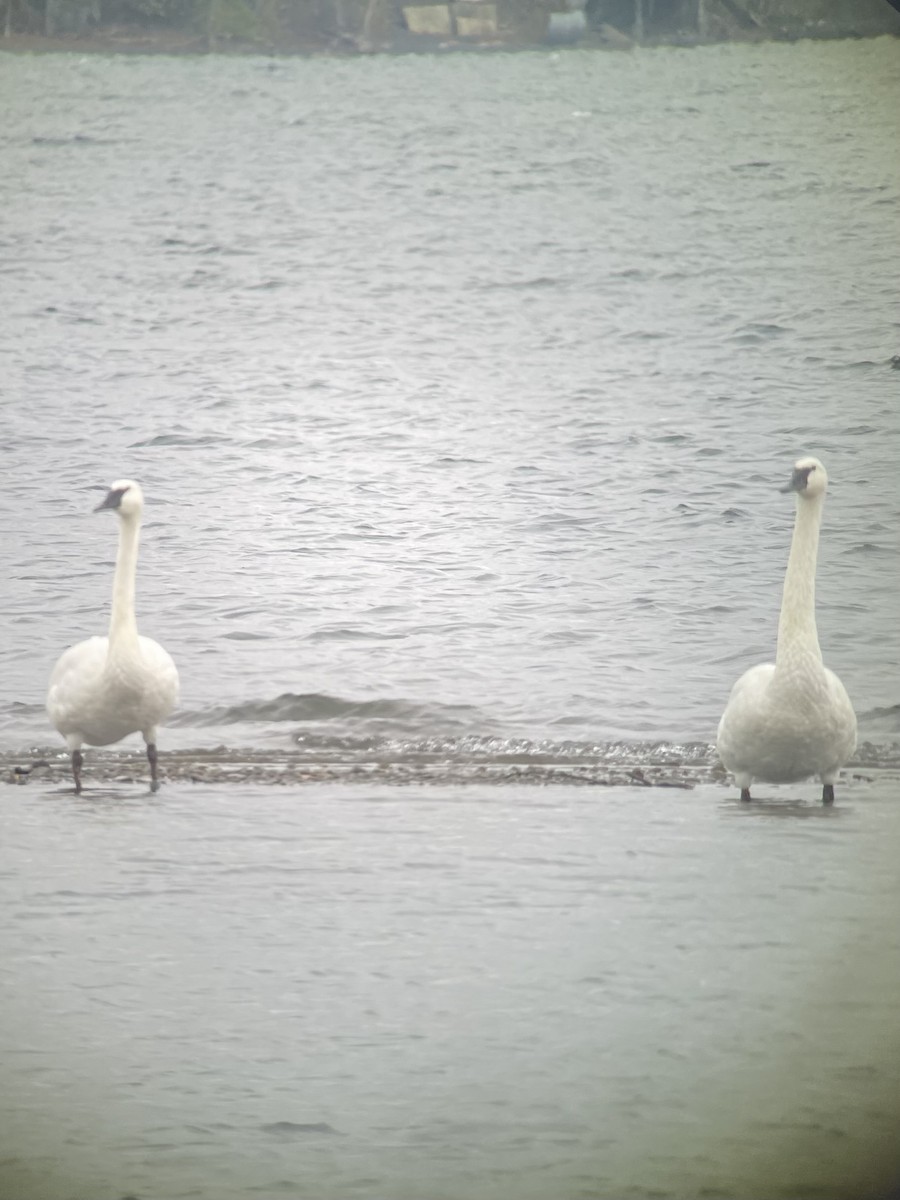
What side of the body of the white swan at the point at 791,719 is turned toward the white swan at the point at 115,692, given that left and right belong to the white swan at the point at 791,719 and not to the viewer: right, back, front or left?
right

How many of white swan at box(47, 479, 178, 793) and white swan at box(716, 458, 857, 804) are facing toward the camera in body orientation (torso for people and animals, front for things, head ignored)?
2

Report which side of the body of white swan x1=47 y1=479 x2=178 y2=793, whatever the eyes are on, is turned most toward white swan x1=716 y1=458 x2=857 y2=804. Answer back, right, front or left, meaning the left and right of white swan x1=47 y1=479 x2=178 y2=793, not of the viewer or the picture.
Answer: left

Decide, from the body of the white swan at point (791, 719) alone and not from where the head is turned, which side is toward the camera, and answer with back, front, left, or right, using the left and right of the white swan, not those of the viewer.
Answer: front

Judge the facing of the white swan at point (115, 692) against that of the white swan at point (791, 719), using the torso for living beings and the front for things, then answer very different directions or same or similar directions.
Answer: same or similar directions

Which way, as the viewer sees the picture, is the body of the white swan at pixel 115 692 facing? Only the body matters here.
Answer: toward the camera
